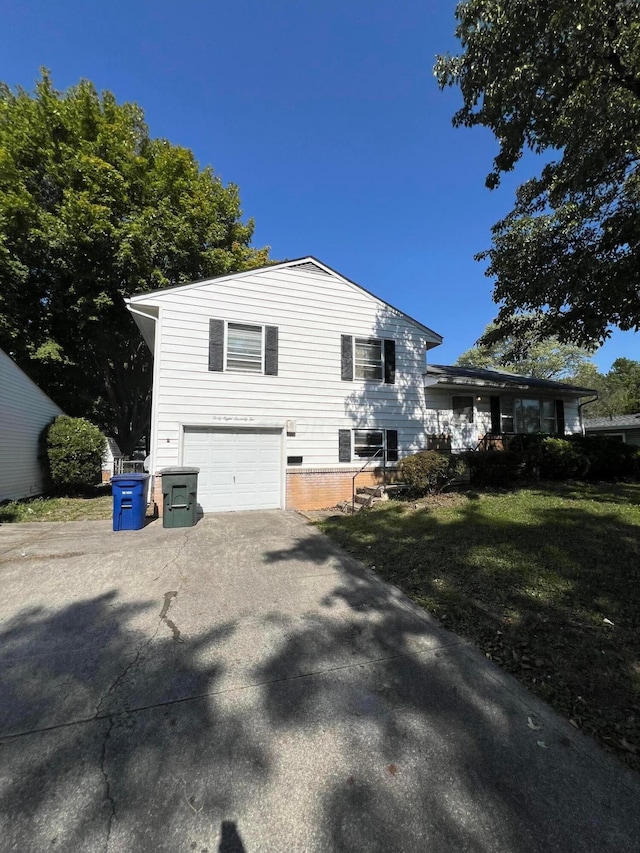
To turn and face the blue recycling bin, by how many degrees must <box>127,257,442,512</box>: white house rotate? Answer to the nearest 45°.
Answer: approximately 45° to its right

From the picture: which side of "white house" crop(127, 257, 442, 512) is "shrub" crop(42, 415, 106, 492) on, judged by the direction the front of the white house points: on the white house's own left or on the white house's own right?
on the white house's own right

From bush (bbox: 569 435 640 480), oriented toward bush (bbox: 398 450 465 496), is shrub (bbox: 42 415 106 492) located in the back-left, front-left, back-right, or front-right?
front-right

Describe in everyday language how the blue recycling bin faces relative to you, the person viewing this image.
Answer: facing the viewer

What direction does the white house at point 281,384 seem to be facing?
toward the camera

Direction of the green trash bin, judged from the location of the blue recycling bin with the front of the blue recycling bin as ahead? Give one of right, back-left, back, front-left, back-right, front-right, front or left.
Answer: left

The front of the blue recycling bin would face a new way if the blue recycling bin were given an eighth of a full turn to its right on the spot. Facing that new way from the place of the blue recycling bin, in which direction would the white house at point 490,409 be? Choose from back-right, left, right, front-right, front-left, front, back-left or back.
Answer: back-left

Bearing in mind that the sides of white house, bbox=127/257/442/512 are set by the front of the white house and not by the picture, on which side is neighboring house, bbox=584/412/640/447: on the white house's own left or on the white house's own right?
on the white house's own left

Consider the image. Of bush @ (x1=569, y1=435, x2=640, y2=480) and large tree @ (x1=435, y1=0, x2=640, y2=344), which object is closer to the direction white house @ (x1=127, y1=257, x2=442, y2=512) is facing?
the large tree

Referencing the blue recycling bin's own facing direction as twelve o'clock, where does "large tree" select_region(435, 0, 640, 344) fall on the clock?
The large tree is roughly at 10 o'clock from the blue recycling bin.

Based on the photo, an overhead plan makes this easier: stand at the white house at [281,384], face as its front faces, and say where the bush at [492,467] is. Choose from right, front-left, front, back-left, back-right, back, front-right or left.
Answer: left

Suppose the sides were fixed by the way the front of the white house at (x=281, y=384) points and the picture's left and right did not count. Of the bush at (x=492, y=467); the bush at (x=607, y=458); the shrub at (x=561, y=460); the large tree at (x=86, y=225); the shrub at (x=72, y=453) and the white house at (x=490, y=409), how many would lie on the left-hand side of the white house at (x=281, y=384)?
4

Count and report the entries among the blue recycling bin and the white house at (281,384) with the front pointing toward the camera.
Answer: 2

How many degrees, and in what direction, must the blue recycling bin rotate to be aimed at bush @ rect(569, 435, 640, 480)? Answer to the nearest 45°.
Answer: approximately 90° to its left
